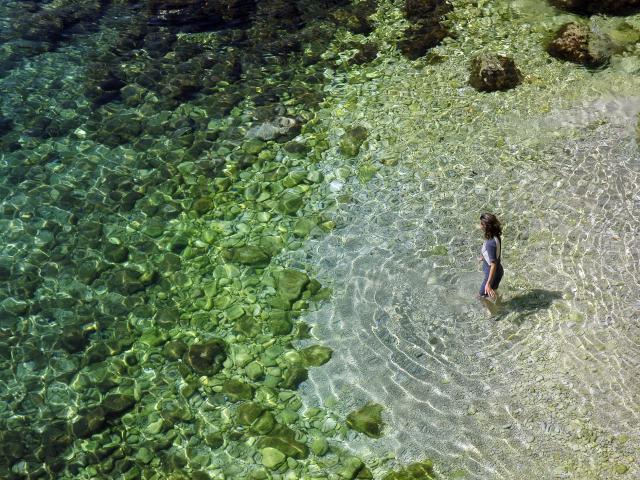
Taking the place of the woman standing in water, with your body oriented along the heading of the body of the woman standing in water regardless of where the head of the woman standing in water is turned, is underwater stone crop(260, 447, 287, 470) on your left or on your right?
on your left

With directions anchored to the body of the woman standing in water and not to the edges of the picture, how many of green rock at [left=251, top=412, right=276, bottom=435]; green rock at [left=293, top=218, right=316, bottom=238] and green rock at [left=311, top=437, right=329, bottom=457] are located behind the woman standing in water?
0

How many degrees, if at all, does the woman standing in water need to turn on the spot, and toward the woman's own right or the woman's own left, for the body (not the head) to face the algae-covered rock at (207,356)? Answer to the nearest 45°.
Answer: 0° — they already face it

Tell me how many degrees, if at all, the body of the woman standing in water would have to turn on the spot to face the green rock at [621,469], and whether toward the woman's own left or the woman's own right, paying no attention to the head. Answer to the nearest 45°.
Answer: approximately 135° to the woman's own left

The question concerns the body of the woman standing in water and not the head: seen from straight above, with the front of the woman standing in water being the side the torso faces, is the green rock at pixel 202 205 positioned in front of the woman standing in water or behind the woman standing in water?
in front

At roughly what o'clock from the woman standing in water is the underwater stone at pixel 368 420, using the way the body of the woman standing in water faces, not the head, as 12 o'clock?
The underwater stone is roughly at 10 o'clock from the woman standing in water.

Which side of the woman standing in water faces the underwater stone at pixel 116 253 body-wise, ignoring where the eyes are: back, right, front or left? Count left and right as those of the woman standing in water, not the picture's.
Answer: front

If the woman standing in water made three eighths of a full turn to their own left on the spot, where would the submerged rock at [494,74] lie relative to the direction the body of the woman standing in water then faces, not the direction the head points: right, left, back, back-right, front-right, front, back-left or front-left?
back-left

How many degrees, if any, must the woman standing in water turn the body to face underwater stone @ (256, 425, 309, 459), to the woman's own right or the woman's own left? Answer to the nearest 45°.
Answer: approximately 45° to the woman's own left

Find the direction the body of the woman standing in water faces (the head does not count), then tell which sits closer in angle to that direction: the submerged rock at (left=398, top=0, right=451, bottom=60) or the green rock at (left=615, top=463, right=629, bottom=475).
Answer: the submerged rock

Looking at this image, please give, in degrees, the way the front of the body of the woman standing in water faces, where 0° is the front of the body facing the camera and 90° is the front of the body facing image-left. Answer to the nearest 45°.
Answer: approximately 90°

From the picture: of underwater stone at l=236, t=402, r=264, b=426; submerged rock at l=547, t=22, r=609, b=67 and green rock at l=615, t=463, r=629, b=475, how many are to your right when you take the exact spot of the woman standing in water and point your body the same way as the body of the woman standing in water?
1

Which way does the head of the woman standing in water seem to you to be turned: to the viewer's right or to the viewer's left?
to the viewer's left

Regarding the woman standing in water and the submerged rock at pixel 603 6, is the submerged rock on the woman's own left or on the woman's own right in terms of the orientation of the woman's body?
on the woman's own right
